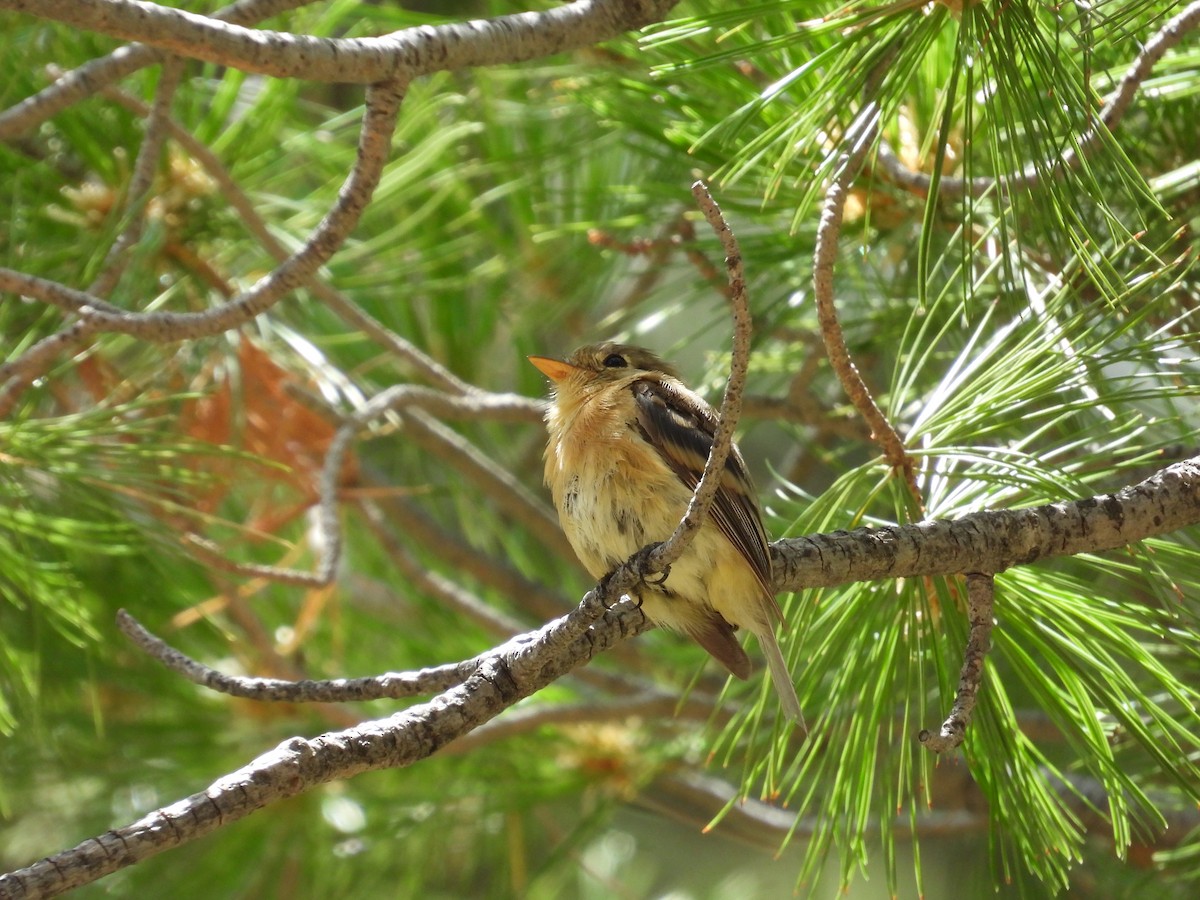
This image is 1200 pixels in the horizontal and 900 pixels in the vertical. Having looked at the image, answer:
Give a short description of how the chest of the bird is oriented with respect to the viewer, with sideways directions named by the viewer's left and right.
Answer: facing the viewer and to the left of the viewer

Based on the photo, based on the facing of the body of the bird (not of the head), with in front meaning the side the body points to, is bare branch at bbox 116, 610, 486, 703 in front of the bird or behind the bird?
in front

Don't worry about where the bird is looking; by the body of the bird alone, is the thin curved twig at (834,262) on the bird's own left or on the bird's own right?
on the bird's own left

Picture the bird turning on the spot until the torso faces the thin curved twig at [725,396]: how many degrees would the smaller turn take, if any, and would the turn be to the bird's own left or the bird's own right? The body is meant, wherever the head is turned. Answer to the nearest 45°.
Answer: approximately 45° to the bird's own left
